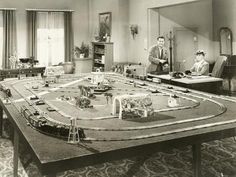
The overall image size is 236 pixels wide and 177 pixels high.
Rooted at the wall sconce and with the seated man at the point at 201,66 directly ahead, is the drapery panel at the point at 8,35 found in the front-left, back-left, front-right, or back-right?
back-right

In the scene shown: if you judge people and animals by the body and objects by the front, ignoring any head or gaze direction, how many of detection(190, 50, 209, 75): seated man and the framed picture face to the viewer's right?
0

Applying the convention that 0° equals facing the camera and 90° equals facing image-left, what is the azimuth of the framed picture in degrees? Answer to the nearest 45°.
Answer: approximately 0°

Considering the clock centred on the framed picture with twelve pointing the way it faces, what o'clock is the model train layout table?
The model train layout table is roughly at 12 o'clock from the framed picture.

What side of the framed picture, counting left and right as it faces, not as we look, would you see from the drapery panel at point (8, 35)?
right

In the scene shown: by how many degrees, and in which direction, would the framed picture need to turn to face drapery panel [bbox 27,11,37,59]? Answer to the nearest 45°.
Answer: approximately 90° to its right

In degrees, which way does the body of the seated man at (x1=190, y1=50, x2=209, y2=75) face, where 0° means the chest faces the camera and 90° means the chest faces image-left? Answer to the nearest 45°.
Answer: approximately 45°

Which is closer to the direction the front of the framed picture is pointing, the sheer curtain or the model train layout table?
the model train layout table

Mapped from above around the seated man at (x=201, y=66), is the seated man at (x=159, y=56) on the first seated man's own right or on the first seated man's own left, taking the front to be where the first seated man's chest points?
on the first seated man's own right
